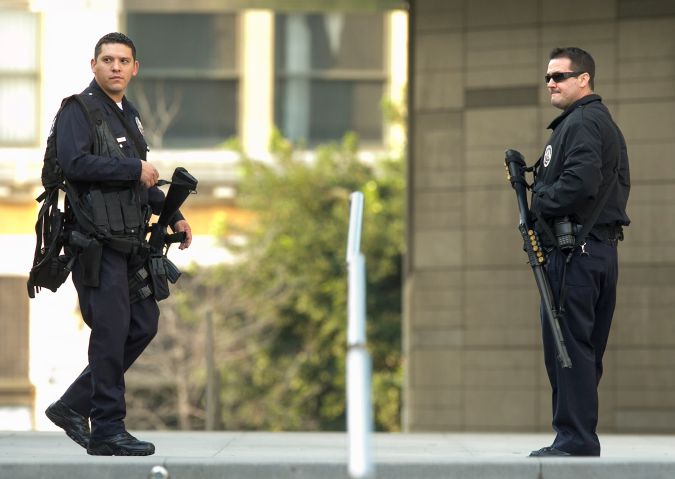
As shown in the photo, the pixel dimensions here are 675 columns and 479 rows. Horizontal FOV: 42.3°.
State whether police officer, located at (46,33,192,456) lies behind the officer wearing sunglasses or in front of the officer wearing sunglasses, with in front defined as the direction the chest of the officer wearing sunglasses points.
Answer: in front

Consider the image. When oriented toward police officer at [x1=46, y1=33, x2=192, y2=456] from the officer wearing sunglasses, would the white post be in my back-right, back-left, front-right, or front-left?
front-left

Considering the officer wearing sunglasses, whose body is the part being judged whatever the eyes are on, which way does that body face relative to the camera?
to the viewer's left

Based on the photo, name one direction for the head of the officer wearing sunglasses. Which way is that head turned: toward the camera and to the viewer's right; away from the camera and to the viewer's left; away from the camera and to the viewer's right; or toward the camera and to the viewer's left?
toward the camera and to the viewer's left

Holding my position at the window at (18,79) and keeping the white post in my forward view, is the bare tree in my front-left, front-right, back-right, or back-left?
front-left
